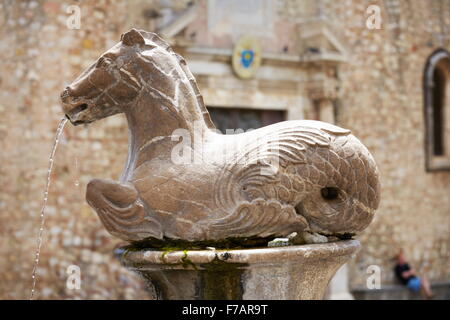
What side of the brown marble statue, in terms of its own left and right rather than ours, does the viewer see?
left

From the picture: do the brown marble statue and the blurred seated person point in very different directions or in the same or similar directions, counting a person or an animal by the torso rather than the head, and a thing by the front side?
very different directions

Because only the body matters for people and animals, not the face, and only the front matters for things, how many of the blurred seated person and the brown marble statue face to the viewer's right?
1

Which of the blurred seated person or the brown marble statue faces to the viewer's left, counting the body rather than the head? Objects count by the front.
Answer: the brown marble statue

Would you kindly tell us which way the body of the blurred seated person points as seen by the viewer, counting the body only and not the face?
to the viewer's right

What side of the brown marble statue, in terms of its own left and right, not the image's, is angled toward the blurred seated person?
right

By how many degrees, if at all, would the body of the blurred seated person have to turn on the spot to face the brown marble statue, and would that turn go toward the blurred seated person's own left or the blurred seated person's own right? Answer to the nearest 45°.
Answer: approximately 90° to the blurred seated person's own right
